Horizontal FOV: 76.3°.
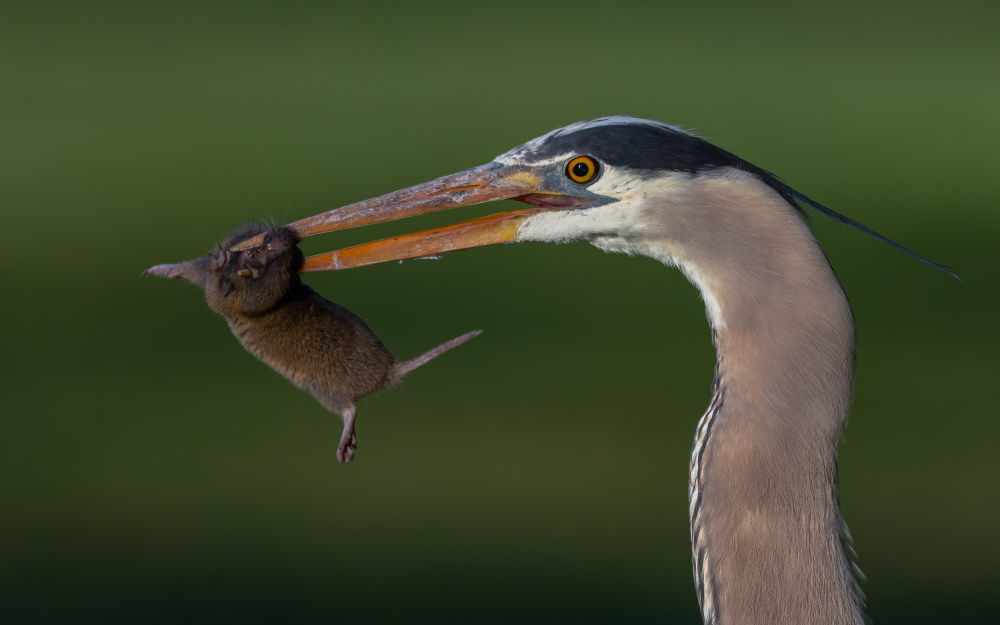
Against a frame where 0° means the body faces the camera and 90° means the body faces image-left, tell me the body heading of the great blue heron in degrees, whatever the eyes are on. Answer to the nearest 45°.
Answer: approximately 90°
